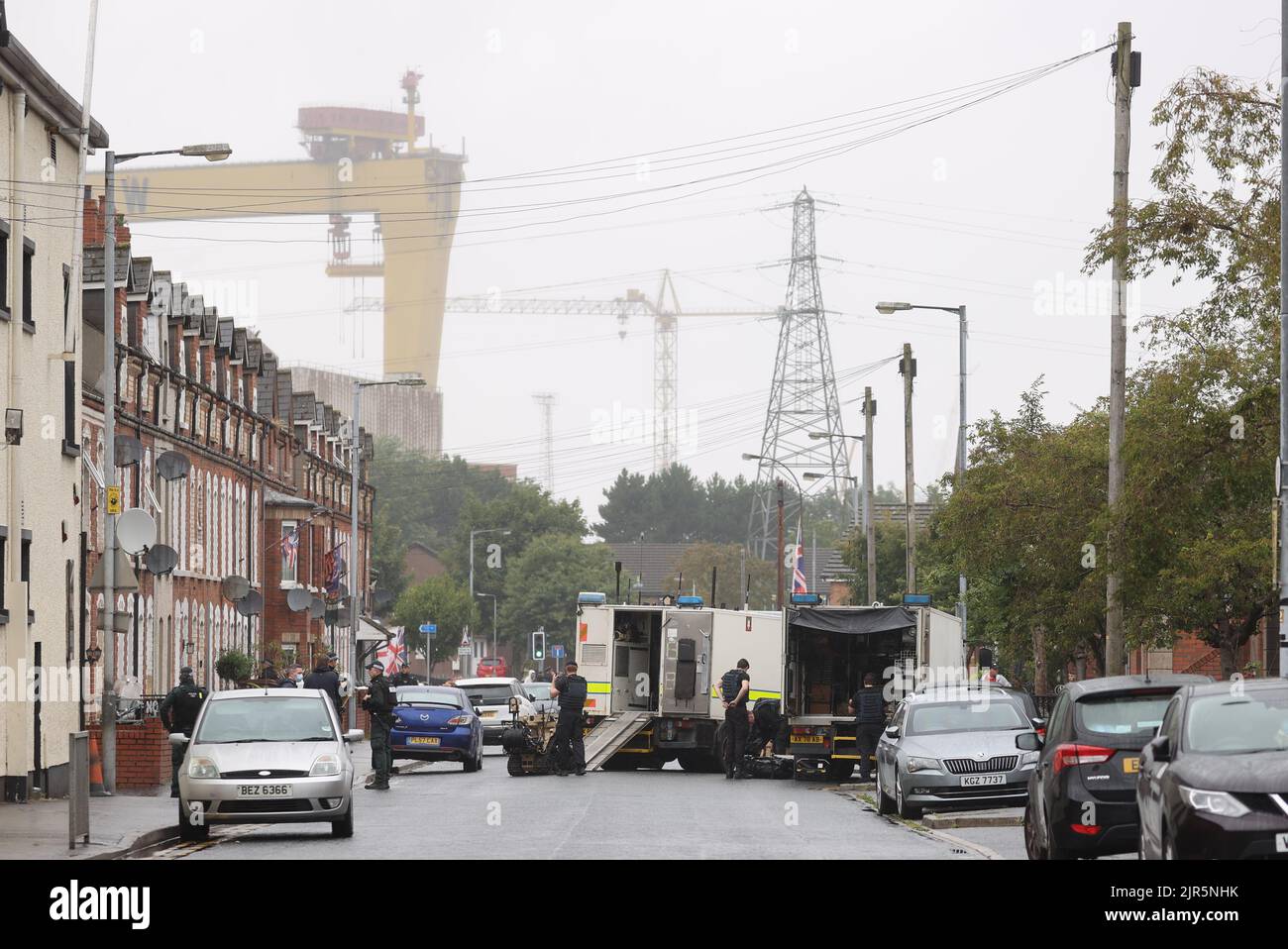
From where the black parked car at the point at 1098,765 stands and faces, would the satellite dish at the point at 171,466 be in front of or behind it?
in front

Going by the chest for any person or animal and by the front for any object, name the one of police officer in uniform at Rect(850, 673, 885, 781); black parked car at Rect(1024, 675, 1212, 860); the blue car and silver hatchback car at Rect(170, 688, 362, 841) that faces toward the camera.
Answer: the silver hatchback car

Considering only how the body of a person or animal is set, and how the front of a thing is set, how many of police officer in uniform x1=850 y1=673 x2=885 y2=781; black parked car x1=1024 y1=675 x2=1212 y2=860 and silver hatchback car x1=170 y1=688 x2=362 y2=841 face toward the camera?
1

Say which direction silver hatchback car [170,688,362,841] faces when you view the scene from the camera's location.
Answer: facing the viewer

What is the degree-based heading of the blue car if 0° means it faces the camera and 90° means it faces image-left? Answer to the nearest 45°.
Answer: approximately 225°

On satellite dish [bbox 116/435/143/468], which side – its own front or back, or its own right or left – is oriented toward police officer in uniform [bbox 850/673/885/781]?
front

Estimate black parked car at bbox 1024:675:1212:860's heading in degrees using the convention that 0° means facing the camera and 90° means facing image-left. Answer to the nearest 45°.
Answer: approximately 135°

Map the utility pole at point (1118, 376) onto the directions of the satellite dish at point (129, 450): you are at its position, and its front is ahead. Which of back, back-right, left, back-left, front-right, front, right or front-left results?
front

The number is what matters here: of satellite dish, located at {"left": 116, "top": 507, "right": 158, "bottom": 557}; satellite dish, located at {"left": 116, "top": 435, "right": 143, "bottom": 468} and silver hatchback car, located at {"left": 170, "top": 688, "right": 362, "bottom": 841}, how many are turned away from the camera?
0
